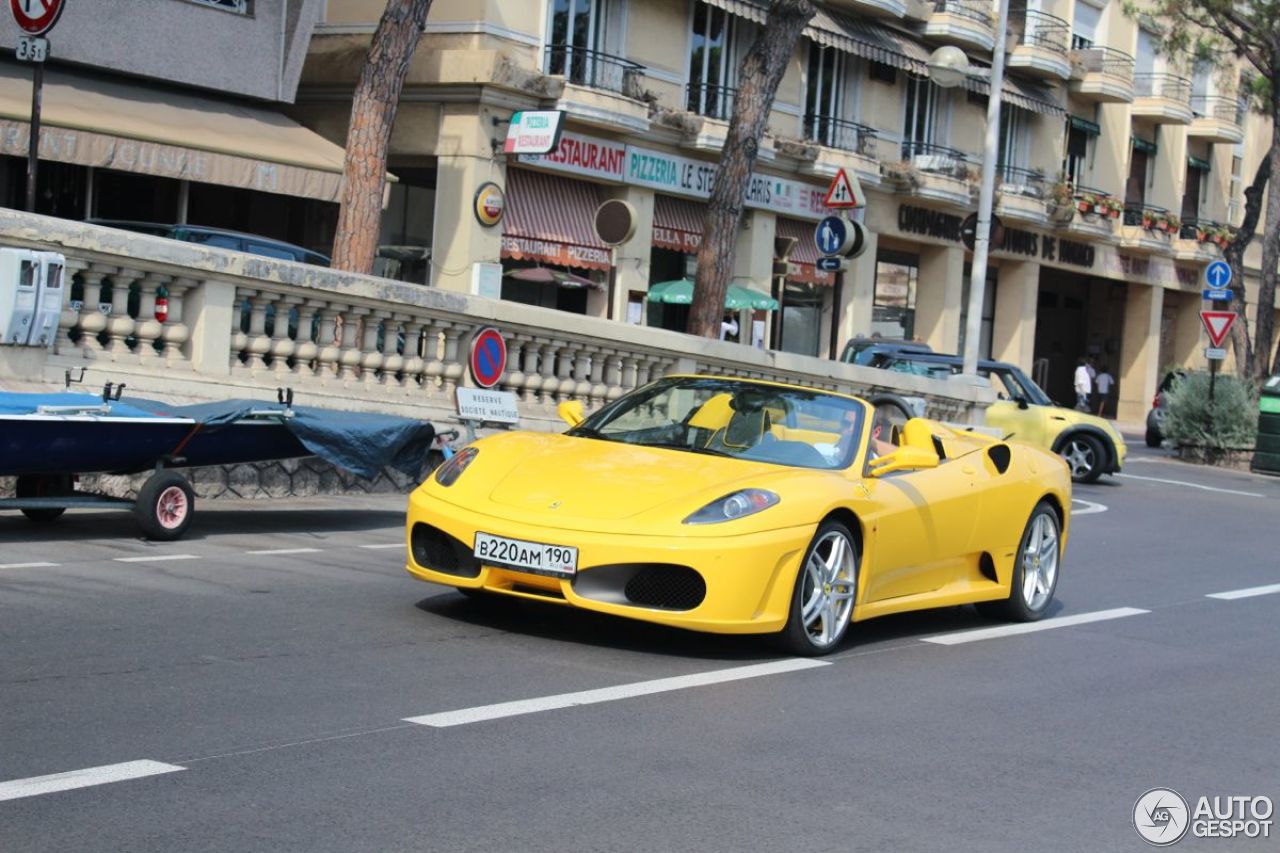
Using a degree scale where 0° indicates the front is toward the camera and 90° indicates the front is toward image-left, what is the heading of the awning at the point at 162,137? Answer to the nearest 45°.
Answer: approximately 315°

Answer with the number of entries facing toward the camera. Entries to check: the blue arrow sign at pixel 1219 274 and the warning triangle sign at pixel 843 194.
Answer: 2

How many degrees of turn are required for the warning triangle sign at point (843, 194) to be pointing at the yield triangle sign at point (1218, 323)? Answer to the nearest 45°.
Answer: approximately 135° to its left

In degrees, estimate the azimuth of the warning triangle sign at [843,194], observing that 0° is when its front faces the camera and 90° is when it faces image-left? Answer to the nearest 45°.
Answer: approximately 0°

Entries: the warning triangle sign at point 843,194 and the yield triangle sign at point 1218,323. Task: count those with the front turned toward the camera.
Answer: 2

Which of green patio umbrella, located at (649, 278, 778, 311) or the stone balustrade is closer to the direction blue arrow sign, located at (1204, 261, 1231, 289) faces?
the stone balustrade

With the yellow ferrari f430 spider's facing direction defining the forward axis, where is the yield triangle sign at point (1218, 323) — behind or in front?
behind

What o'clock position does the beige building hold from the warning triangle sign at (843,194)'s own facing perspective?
The beige building is roughly at 6 o'clock from the warning triangle sign.
